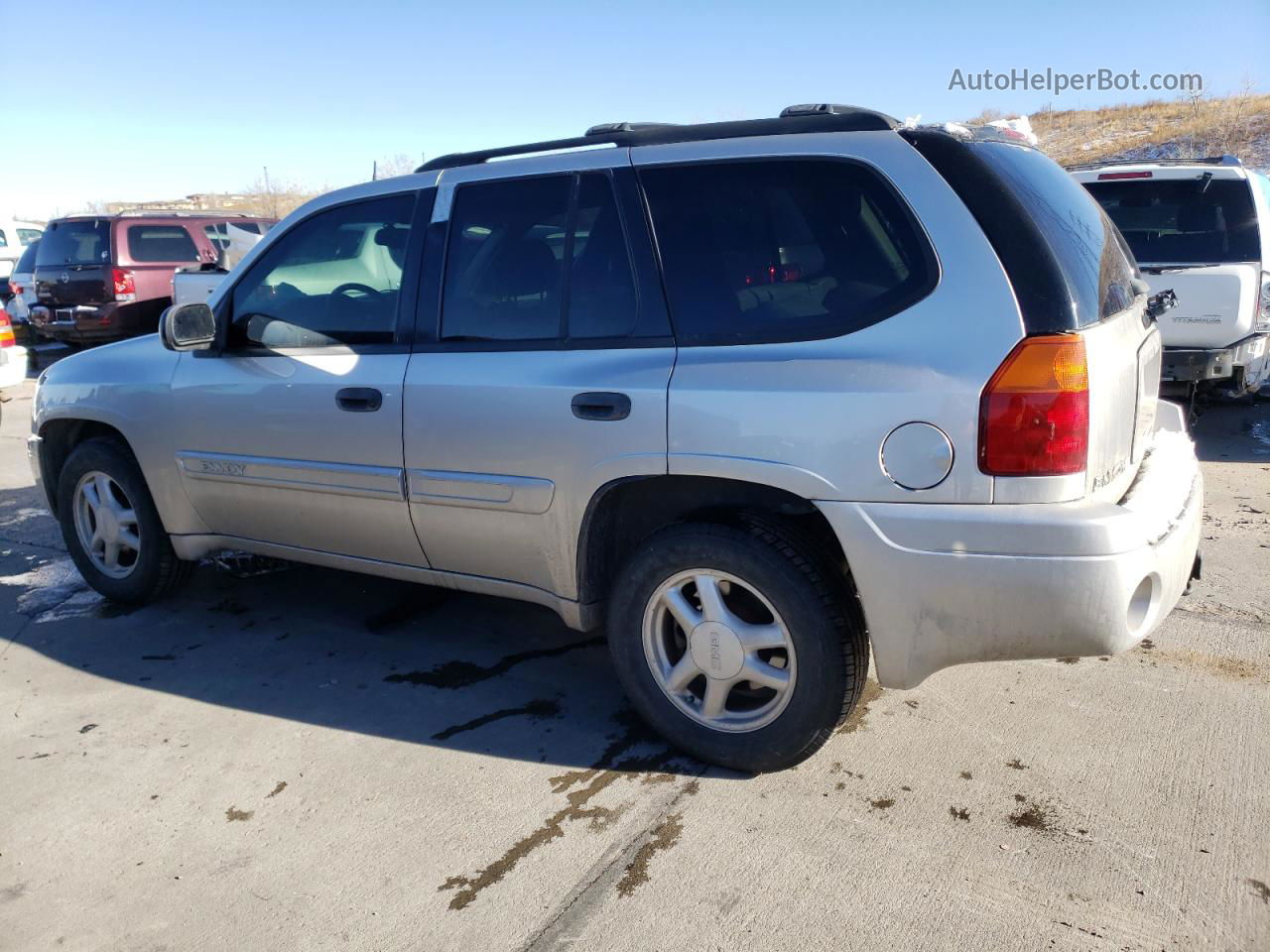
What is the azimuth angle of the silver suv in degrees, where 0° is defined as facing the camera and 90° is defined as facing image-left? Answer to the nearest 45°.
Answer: approximately 135°

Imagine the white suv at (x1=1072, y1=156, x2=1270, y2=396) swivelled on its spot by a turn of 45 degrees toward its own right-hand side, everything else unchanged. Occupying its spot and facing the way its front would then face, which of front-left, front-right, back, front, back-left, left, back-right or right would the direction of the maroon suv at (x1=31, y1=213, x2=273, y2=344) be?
back-left

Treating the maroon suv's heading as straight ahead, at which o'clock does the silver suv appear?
The silver suv is roughly at 4 o'clock from the maroon suv.

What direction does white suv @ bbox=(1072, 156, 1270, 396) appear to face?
away from the camera

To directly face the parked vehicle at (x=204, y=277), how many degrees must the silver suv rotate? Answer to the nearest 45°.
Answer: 0° — it already faces it

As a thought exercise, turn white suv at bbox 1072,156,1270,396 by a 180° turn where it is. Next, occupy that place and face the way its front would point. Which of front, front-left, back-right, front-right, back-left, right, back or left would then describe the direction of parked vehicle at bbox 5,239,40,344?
right

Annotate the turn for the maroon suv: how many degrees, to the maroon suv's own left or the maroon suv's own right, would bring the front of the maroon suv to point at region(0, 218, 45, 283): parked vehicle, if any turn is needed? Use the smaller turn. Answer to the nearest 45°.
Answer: approximately 45° to the maroon suv's own left

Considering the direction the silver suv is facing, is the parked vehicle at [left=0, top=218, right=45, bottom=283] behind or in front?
in front

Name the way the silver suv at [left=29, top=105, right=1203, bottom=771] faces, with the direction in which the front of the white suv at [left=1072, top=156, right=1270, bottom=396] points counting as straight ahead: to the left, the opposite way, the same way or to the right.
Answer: to the left

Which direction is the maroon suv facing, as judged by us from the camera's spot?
facing away from the viewer and to the right of the viewer

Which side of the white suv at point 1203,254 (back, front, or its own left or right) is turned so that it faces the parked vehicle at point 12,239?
left

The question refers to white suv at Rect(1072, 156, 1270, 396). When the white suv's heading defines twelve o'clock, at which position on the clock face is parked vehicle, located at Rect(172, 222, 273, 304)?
The parked vehicle is roughly at 9 o'clock from the white suv.

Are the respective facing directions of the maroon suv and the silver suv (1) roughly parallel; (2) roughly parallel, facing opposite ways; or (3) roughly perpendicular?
roughly perpendicular

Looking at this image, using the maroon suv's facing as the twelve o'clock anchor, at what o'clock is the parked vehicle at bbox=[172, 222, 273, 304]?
The parked vehicle is roughly at 4 o'clock from the maroon suv.
